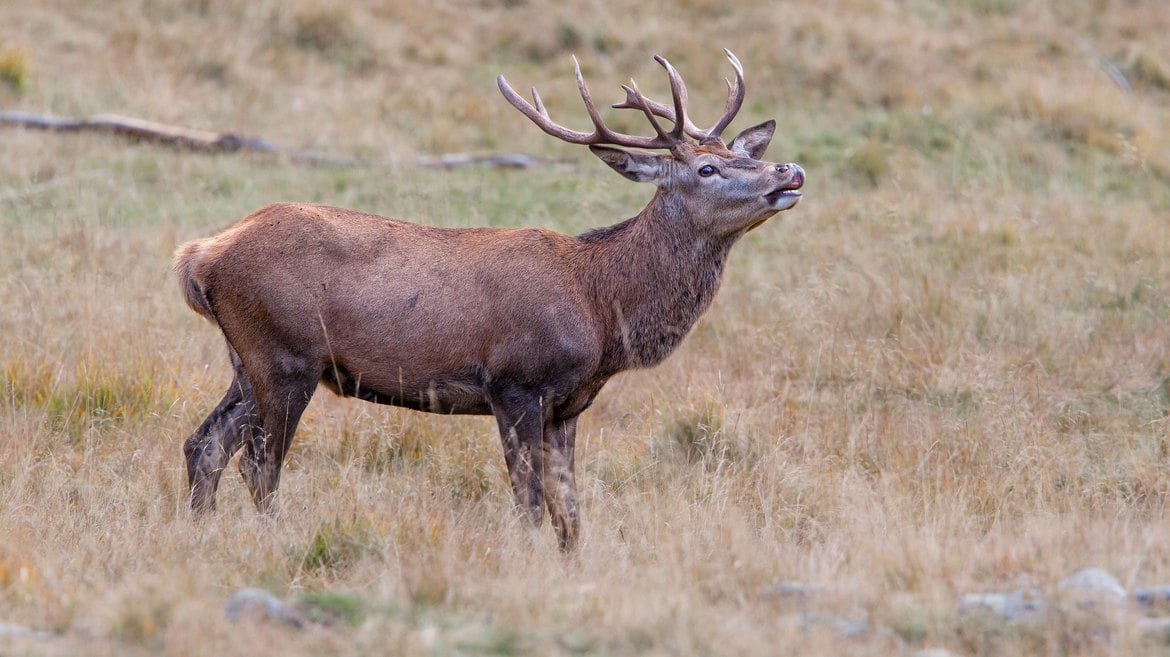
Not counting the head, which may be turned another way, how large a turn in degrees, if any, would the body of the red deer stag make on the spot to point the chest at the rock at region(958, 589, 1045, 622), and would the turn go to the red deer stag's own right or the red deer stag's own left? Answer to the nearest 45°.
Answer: approximately 45° to the red deer stag's own right

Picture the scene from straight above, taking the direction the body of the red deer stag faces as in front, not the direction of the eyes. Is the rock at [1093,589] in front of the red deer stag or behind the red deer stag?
in front

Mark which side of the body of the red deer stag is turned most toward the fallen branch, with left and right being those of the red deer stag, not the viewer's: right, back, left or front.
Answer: left

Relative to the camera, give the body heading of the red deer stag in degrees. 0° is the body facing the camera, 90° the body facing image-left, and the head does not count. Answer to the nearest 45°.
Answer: approximately 270°

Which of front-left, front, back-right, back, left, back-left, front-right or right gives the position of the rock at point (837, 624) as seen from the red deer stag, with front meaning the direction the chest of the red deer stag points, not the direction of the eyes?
front-right

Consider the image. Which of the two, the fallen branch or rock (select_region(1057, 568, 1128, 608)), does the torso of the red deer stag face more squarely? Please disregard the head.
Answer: the rock
